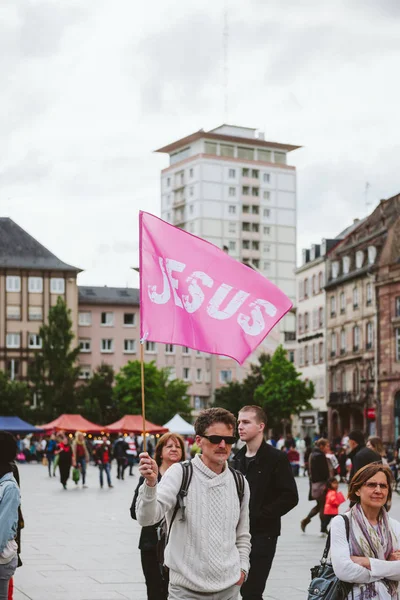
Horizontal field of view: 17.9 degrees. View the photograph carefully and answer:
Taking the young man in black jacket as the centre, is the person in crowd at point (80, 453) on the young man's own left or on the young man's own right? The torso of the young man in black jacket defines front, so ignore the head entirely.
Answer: on the young man's own right

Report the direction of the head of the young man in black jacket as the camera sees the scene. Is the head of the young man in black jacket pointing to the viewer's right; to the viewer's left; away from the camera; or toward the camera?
to the viewer's left

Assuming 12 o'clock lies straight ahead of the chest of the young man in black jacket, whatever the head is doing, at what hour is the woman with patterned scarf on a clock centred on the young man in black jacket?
The woman with patterned scarf is roughly at 10 o'clock from the young man in black jacket.

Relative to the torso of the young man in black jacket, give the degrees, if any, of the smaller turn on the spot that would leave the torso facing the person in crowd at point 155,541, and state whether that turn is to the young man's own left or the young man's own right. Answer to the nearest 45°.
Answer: approximately 45° to the young man's own right
